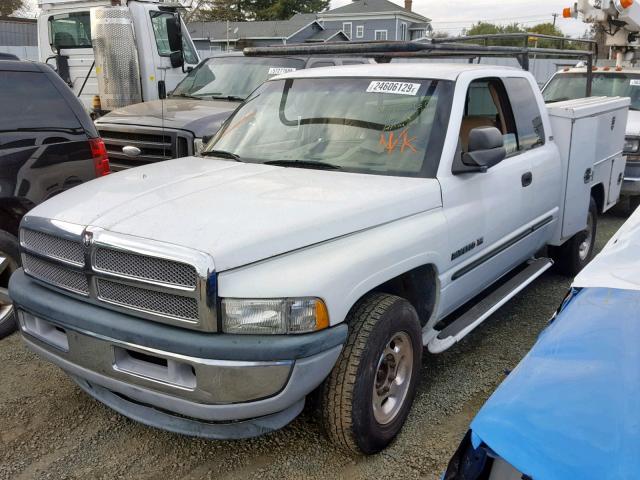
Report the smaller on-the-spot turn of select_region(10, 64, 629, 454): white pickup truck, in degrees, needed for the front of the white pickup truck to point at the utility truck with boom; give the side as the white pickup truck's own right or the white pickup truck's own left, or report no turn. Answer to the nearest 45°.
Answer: approximately 180°

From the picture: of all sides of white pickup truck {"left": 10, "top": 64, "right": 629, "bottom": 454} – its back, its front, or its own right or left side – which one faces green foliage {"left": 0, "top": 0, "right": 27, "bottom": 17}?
right

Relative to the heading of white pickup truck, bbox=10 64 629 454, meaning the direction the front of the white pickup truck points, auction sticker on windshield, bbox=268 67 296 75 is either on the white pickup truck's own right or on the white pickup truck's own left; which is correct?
on the white pickup truck's own right

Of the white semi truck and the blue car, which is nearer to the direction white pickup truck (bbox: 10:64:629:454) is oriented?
the blue car

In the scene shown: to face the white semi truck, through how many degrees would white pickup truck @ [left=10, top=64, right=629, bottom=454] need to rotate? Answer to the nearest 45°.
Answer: approximately 135° to its right

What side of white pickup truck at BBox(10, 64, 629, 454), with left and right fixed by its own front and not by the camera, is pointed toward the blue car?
left

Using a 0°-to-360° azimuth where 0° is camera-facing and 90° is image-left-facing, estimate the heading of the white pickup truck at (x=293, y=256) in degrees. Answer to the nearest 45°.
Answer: approximately 45°
